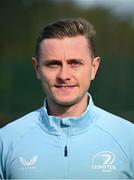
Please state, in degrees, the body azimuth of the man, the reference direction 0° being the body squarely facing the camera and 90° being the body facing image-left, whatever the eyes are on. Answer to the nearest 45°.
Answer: approximately 0°
